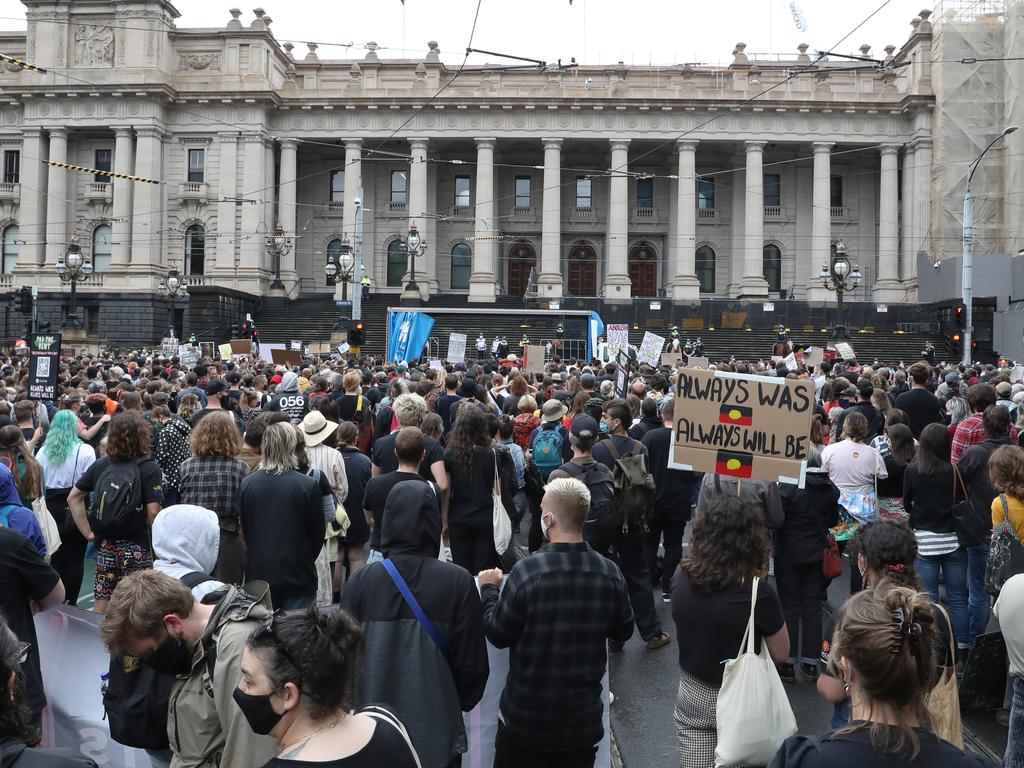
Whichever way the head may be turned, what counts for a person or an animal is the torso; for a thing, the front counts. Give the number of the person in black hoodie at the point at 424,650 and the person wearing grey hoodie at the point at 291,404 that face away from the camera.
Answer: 2

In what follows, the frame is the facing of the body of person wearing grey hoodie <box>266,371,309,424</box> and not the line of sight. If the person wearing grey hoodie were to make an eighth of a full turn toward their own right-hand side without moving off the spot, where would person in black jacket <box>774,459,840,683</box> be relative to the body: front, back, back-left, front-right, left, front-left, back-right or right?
right

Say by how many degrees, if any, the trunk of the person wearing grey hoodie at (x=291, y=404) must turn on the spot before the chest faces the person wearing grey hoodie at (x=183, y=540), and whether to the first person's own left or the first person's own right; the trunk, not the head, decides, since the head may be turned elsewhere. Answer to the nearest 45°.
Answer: approximately 180°

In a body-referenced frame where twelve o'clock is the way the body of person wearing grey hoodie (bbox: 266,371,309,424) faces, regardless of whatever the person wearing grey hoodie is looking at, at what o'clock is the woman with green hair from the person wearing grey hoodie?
The woman with green hair is roughly at 7 o'clock from the person wearing grey hoodie.

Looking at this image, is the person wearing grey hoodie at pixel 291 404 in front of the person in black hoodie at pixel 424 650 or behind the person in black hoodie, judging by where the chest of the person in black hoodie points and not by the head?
in front

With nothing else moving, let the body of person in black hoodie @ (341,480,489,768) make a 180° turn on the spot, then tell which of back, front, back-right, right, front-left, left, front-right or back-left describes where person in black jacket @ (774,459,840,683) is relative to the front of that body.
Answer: back-left

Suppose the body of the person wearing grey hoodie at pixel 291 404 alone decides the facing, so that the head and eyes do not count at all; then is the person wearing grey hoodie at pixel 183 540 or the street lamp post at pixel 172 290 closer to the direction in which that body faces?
the street lamp post

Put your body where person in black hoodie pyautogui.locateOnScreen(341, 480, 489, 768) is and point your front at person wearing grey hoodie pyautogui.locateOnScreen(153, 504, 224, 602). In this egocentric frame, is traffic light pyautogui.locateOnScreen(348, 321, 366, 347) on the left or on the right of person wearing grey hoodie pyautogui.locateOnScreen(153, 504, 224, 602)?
right

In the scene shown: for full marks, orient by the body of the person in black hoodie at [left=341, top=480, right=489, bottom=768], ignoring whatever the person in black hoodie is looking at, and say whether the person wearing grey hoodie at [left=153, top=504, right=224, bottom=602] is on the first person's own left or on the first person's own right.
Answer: on the first person's own left

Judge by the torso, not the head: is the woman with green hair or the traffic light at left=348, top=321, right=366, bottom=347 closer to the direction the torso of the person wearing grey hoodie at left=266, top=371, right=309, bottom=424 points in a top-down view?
the traffic light

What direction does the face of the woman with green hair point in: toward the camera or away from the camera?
away from the camera

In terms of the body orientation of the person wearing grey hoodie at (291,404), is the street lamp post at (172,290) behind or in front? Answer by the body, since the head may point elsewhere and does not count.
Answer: in front

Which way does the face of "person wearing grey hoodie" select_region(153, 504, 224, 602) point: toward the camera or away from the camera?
away from the camera

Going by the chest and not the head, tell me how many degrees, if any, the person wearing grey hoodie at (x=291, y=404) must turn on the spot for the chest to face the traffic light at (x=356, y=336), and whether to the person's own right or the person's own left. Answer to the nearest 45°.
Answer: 0° — they already face it

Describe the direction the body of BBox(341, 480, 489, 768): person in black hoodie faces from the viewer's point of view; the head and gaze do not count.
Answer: away from the camera

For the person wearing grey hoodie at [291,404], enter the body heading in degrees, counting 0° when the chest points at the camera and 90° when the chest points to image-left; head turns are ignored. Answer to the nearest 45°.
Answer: approximately 180°
